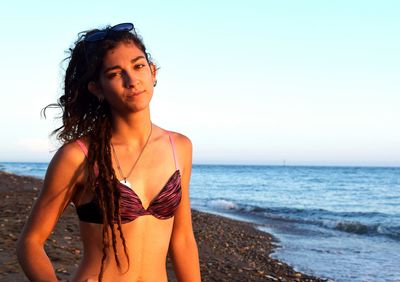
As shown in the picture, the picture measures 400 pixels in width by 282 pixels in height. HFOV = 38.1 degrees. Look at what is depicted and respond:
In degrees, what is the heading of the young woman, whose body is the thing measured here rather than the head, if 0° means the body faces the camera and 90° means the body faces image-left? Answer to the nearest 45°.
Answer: approximately 315°
